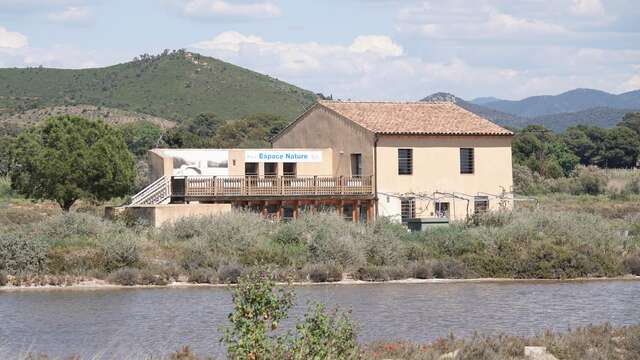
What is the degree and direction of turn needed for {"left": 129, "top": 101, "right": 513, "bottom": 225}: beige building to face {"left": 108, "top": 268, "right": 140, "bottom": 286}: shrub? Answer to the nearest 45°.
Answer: approximately 45° to its right

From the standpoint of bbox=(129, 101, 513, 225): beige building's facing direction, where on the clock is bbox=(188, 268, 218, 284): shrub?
The shrub is roughly at 1 o'clock from the beige building.

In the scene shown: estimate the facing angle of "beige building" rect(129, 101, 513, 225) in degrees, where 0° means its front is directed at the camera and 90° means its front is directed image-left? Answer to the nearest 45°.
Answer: approximately 0°

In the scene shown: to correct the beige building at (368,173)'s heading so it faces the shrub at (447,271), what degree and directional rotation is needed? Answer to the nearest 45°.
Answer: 0° — it already faces it

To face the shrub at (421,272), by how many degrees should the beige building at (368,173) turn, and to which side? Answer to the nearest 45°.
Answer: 0° — it already faces it

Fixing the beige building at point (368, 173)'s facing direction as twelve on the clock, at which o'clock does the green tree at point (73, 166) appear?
The green tree is roughly at 3 o'clock from the beige building.

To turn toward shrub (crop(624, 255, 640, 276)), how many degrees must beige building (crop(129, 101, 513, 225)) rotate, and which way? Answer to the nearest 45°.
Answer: approximately 45° to its left

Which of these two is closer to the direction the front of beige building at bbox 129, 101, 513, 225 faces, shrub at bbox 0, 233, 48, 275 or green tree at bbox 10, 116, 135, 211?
the shrub

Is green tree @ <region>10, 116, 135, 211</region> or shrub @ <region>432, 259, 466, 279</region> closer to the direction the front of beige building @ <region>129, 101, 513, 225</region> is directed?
the shrub

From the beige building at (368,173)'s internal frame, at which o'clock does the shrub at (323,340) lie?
The shrub is roughly at 12 o'clock from the beige building.
